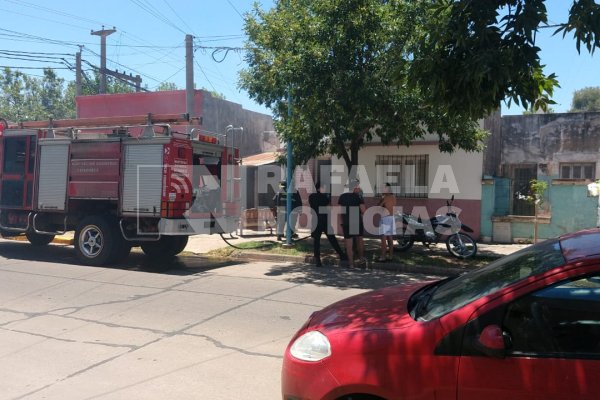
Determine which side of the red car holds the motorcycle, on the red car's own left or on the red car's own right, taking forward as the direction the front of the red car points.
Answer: on the red car's own right

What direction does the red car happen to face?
to the viewer's left

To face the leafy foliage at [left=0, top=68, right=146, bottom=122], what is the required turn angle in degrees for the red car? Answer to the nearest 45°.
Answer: approximately 45° to its right

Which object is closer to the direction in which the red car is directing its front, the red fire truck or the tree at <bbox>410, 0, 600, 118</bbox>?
the red fire truck

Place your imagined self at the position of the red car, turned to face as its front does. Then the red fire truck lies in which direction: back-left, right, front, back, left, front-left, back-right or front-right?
front-right
